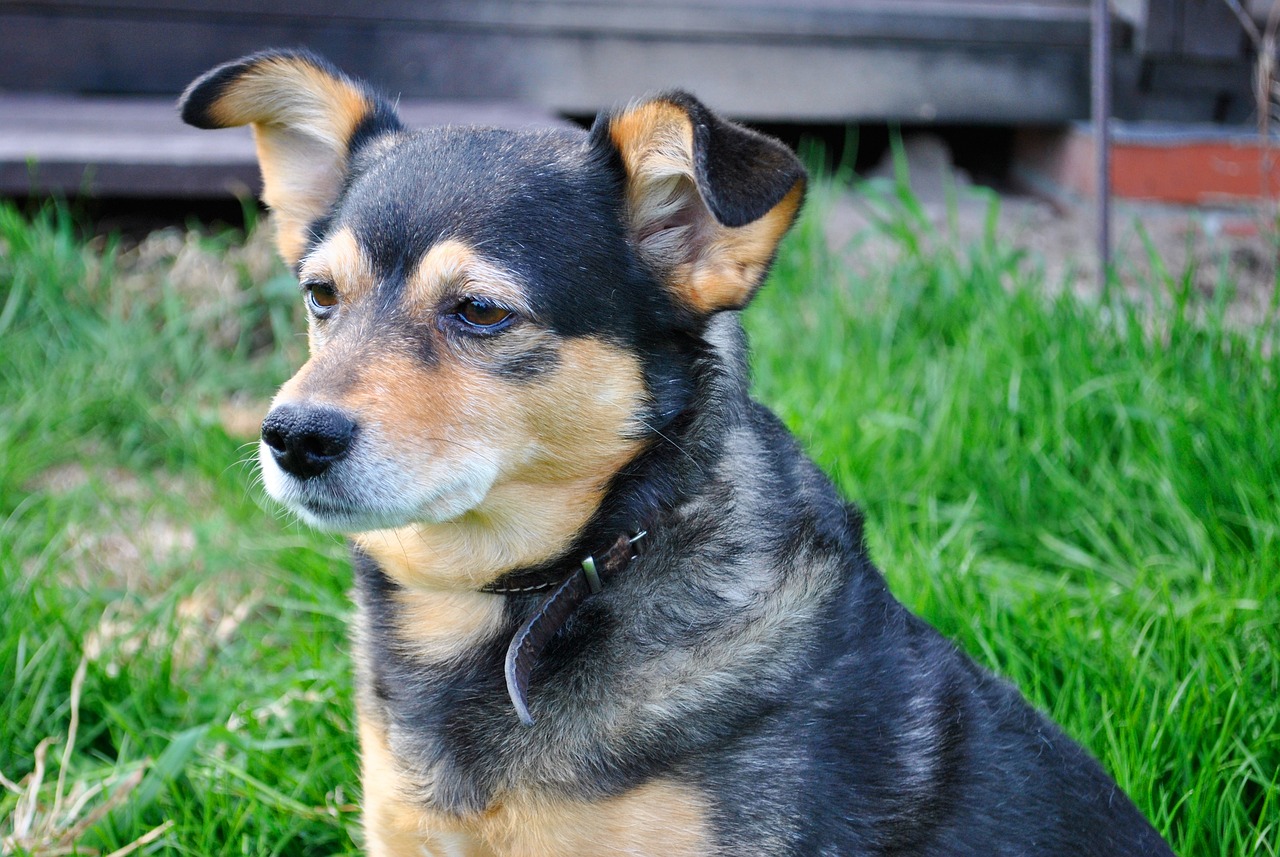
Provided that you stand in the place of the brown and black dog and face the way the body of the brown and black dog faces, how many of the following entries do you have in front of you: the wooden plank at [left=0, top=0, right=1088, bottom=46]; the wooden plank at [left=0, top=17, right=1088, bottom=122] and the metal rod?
0

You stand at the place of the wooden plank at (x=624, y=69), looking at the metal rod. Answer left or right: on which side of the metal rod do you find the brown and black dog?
right

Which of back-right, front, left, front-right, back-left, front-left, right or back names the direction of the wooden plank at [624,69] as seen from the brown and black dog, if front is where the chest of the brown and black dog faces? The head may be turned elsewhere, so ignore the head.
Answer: back-right

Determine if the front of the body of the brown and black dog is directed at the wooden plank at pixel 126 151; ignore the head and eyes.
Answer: no

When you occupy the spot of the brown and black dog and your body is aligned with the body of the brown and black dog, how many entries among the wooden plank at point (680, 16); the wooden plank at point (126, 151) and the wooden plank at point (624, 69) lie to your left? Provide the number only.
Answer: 0

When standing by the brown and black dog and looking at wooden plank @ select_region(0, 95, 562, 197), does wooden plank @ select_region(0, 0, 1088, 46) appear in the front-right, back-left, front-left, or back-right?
front-right

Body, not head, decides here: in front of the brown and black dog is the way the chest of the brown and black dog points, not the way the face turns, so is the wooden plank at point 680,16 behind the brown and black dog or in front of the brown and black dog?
behind

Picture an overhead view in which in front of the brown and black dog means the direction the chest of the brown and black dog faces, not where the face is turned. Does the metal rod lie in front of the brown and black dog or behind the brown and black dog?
behind

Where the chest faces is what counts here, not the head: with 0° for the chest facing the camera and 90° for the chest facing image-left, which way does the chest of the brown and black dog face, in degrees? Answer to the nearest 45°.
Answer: approximately 45°
